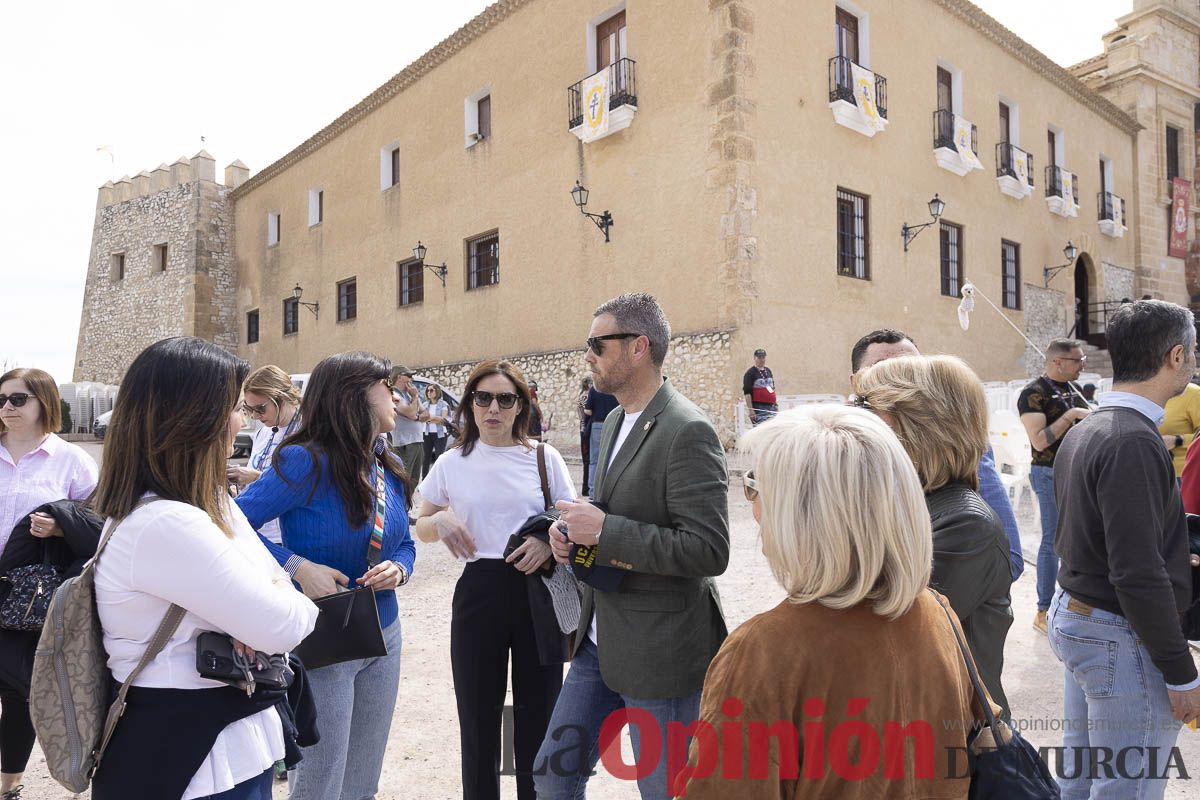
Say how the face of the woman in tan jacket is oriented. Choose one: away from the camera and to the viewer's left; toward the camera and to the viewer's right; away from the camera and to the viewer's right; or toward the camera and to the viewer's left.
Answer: away from the camera and to the viewer's left

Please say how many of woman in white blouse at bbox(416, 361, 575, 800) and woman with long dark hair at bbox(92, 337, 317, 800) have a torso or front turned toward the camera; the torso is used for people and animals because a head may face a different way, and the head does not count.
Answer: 1

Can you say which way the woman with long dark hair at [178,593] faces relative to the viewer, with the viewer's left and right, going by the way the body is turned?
facing to the right of the viewer

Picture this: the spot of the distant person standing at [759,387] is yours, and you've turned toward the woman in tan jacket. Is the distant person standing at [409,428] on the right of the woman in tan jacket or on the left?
right

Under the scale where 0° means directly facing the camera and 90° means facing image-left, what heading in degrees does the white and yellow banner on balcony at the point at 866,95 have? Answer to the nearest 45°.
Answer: approximately 315°

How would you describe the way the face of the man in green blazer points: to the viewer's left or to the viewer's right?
to the viewer's left

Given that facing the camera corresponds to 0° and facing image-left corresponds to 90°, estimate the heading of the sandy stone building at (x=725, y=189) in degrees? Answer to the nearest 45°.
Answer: approximately 315°

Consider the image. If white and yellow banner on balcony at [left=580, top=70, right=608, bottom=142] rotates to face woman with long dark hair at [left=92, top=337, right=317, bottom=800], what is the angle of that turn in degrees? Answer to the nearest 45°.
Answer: approximately 45° to its left

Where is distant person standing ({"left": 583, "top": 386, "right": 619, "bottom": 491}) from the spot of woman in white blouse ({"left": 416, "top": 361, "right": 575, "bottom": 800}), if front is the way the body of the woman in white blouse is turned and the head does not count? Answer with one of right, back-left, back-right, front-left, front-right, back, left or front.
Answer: back

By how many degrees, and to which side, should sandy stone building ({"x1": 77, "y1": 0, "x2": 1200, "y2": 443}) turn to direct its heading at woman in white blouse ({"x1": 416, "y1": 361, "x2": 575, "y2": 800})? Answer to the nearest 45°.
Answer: approximately 45° to its right

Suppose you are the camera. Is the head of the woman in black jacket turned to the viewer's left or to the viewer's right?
to the viewer's left
